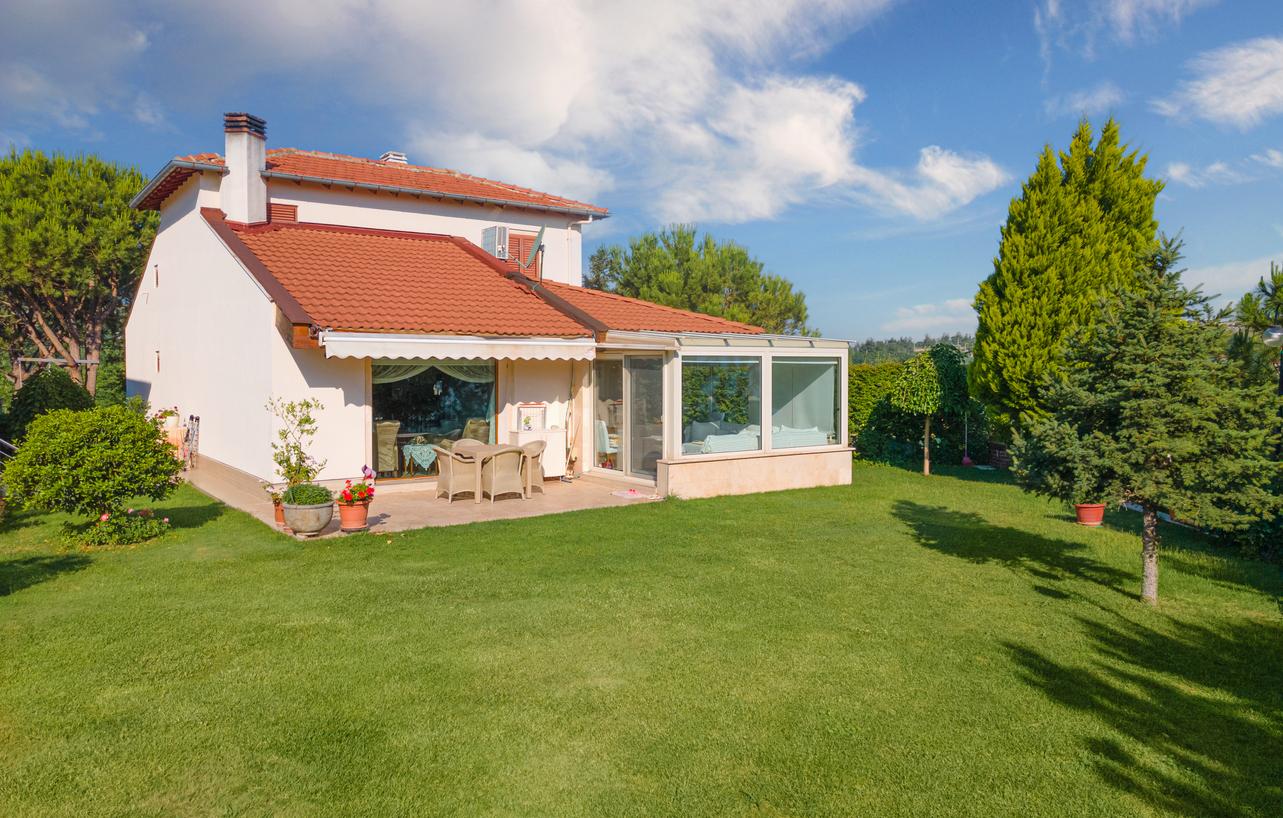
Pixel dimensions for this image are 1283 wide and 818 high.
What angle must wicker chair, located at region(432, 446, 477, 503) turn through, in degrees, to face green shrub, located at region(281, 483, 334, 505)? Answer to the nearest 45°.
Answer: approximately 180°

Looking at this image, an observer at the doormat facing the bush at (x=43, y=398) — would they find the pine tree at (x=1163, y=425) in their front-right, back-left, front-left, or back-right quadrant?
back-left

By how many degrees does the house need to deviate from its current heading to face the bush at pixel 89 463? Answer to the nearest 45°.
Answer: approximately 45° to its right

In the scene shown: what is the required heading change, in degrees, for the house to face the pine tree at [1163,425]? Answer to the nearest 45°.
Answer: approximately 45° to its left

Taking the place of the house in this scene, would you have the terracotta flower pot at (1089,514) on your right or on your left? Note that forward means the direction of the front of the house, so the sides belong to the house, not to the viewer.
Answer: on your left

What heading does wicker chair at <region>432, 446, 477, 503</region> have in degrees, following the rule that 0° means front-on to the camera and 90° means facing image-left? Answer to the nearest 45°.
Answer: approximately 225°

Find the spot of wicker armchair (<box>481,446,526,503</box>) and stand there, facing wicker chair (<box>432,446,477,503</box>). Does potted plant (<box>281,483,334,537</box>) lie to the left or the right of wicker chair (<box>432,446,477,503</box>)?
left

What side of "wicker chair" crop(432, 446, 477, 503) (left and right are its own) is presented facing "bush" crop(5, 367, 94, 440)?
left

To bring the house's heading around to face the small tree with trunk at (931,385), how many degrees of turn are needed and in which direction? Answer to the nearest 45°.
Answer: approximately 90° to its left

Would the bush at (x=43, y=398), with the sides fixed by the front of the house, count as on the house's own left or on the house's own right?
on the house's own right

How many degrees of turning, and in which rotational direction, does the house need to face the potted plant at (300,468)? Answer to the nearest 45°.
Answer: approximately 45° to its right

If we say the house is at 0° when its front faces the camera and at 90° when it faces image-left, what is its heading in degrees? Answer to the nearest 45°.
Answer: approximately 0°

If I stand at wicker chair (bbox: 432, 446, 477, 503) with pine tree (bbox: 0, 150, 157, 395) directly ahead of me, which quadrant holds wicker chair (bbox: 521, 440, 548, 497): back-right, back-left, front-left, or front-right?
back-right

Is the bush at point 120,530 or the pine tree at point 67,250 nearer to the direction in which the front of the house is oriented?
the bush
